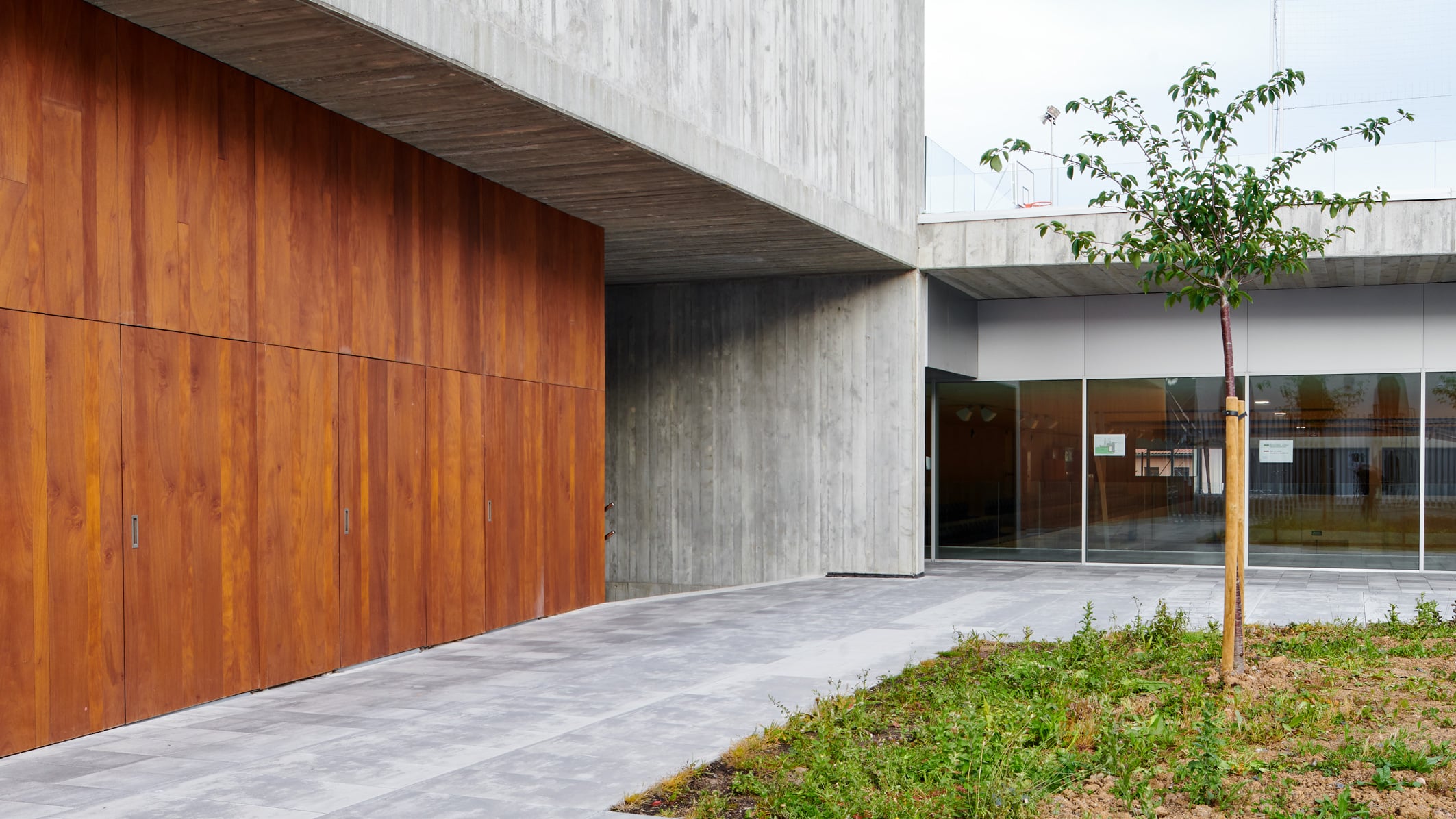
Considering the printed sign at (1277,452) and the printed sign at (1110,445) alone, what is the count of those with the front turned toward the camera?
2

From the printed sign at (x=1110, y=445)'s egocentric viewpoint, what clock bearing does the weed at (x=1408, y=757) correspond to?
The weed is roughly at 12 o'clock from the printed sign.

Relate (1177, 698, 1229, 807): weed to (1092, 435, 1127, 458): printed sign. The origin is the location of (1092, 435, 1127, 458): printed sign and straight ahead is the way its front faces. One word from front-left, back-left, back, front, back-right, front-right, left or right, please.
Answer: front

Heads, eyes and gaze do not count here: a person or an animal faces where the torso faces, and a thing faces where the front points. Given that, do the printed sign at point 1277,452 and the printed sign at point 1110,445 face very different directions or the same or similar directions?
same or similar directions

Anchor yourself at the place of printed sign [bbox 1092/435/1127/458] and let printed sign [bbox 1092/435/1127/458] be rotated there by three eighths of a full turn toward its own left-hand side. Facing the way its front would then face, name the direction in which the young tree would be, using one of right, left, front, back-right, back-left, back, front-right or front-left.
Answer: back-right

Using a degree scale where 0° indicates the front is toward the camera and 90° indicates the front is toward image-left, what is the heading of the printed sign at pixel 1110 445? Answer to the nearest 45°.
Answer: approximately 0°

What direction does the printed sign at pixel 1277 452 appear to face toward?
toward the camera

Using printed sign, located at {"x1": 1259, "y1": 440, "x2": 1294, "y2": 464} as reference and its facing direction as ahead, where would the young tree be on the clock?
The young tree is roughly at 12 o'clock from the printed sign.

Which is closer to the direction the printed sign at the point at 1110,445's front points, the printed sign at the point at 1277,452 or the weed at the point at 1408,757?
the weed

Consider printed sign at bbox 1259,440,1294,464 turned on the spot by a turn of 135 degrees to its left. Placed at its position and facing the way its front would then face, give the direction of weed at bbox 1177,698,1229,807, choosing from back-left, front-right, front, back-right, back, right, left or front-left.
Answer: back-right

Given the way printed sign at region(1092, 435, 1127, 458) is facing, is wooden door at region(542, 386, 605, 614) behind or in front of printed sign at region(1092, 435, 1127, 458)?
in front

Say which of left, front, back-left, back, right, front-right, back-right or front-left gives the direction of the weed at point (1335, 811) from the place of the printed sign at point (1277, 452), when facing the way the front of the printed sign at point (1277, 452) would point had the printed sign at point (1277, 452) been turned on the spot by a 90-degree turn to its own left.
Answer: right

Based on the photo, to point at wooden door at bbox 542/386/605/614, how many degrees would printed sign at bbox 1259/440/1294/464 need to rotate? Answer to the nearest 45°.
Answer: approximately 45° to its right

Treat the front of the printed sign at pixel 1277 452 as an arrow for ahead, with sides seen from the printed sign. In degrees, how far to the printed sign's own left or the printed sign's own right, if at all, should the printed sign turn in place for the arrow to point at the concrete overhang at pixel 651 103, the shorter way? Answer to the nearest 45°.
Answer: approximately 45° to the printed sign's own right
